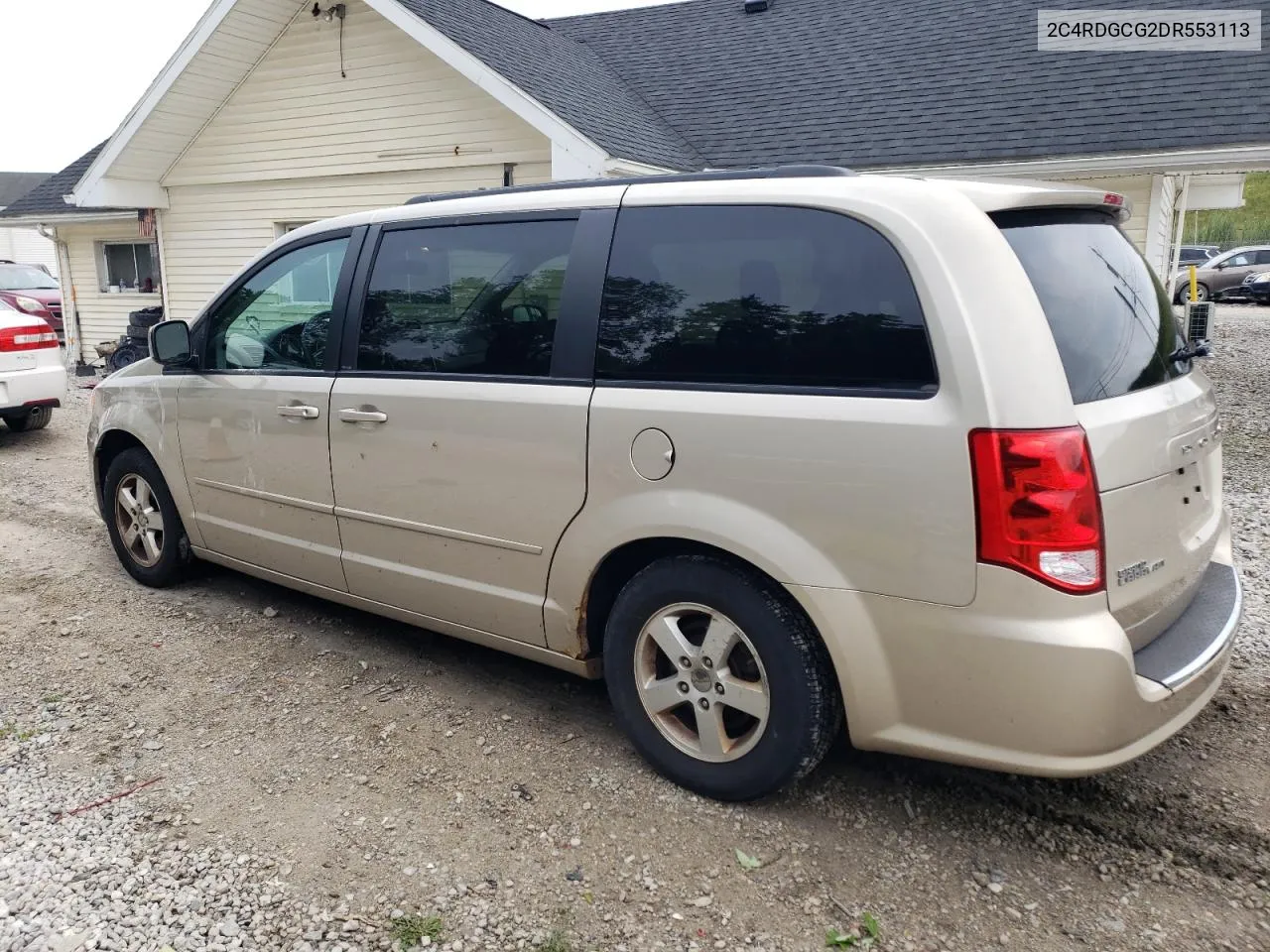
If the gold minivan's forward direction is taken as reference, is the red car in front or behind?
in front

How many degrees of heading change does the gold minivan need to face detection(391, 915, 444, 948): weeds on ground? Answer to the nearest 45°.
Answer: approximately 90° to its left

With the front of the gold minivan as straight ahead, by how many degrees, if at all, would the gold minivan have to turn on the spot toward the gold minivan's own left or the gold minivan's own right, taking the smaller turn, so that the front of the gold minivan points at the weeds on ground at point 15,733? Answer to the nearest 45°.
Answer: approximately 45° to the gold minivan's own left

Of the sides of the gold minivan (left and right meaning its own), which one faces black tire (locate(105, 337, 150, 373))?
front

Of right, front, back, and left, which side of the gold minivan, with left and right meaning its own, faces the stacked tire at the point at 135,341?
front

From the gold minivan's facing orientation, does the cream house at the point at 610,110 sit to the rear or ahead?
ahead

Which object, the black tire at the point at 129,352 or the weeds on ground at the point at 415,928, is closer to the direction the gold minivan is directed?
the black tire

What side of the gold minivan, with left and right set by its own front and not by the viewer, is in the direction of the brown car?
right

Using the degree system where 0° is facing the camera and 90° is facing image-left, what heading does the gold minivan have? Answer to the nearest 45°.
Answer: approximately 135°
